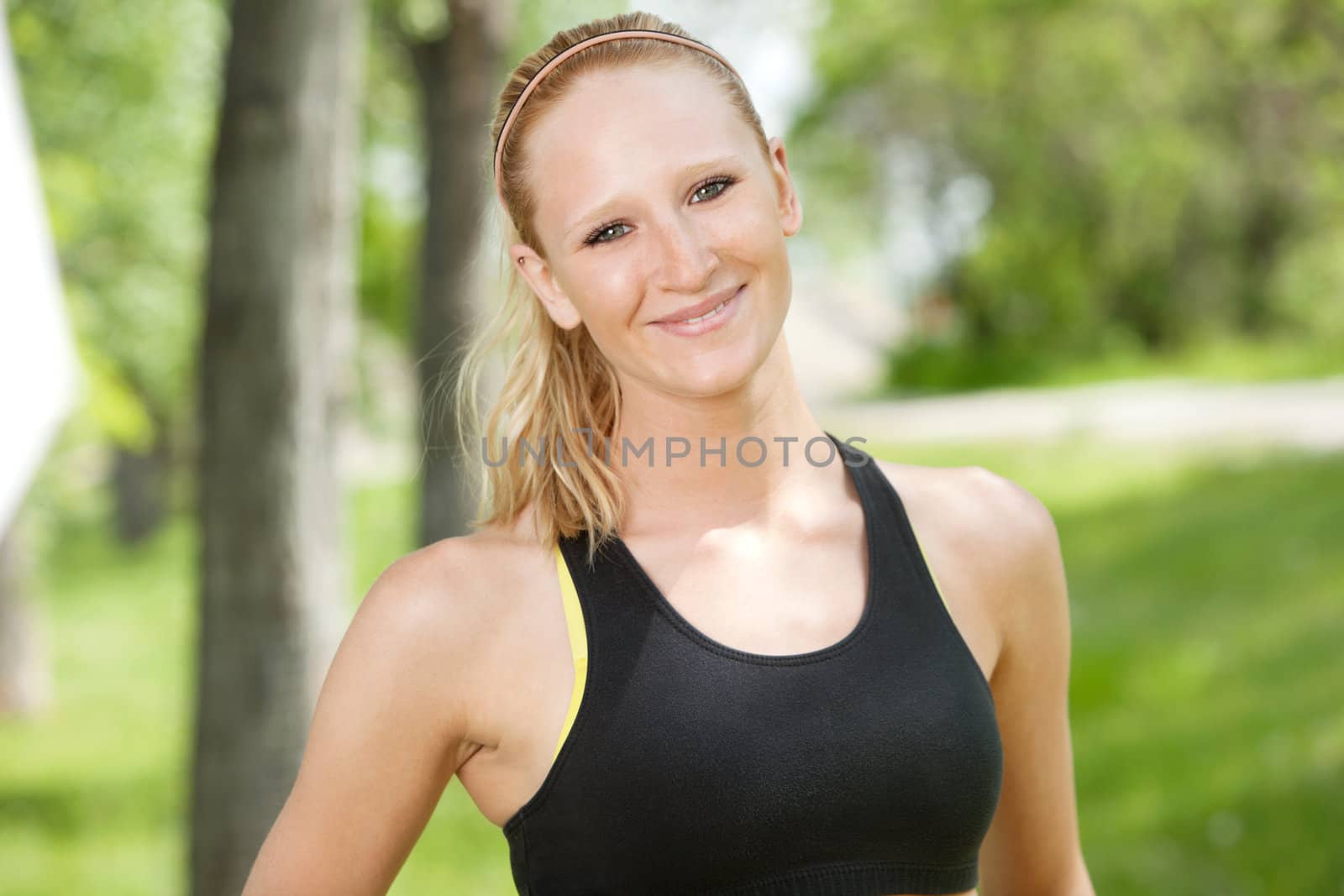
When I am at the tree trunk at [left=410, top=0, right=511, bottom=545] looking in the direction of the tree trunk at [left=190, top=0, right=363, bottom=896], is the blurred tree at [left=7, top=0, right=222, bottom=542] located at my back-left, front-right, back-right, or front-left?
back-right

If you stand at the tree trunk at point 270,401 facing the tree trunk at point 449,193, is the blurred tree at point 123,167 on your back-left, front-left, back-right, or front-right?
front-left

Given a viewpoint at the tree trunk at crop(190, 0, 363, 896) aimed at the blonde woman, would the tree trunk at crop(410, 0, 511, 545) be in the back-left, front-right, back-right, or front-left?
back-left

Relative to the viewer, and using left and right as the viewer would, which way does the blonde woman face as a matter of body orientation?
facing the viewer

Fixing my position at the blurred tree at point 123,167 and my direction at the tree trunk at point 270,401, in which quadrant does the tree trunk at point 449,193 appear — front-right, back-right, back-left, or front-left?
front-left

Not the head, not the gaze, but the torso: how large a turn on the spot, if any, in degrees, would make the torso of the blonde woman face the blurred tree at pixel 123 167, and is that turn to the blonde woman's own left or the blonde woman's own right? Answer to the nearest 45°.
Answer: approximately 135° to the blonde woman's own right

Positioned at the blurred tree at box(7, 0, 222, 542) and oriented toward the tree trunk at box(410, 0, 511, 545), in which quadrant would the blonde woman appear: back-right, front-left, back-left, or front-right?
front-right

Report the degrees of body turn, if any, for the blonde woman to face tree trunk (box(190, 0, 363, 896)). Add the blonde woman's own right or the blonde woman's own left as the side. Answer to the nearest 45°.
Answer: approximately 135° to the blonde woman's own right

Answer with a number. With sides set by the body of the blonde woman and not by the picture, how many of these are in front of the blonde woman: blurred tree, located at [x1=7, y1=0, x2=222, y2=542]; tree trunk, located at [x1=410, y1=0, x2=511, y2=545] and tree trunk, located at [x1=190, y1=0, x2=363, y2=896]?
0

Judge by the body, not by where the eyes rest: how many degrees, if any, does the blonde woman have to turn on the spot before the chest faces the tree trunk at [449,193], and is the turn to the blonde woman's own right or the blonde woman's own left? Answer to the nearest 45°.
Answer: approximately 180°
